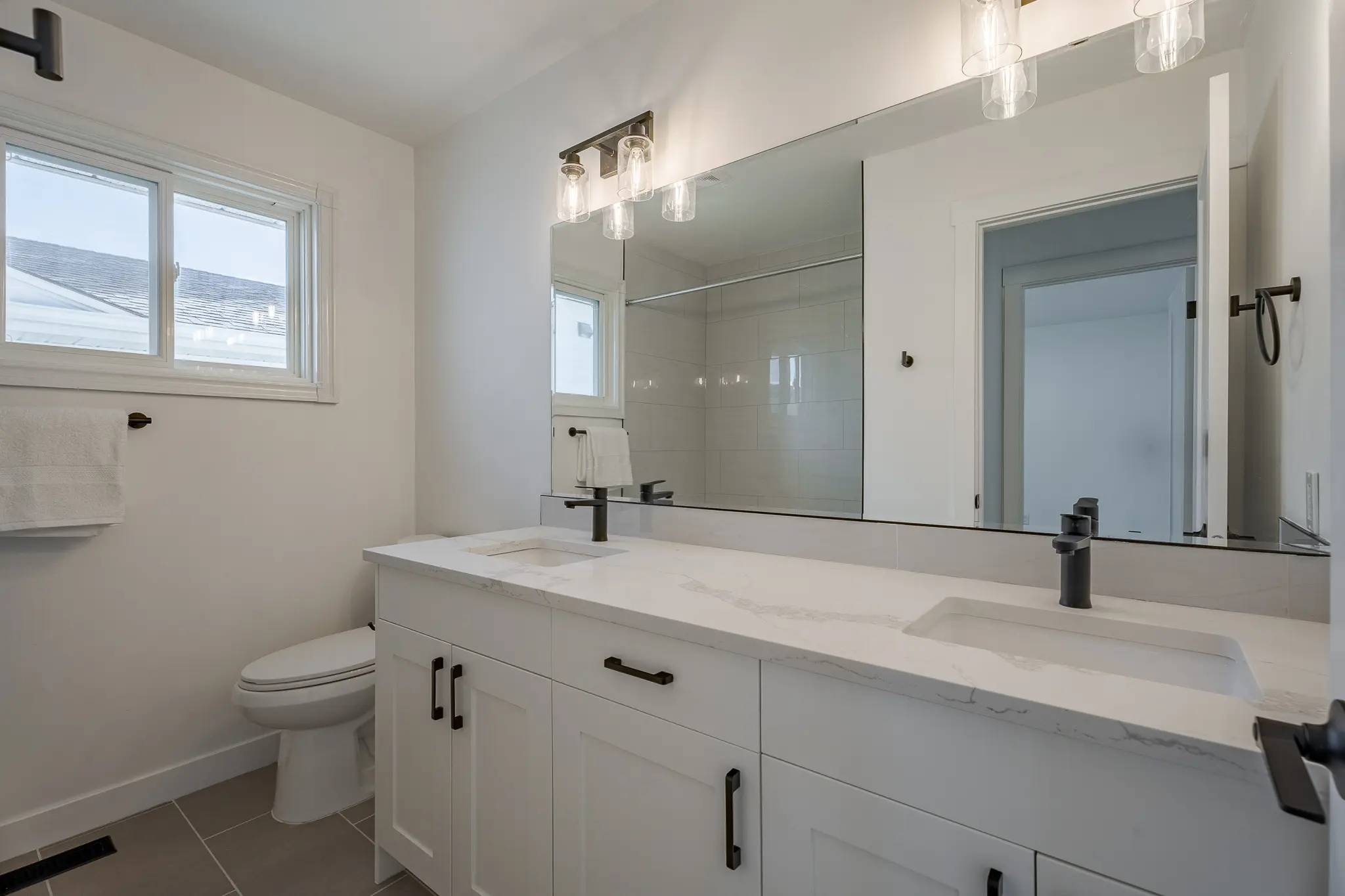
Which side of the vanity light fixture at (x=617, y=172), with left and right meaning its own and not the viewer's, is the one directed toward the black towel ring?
left

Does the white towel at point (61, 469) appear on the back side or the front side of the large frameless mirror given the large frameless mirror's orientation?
on the front side

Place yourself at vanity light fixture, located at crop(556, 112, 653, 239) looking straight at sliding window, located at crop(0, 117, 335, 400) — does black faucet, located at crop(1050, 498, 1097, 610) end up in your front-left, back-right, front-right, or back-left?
back-left

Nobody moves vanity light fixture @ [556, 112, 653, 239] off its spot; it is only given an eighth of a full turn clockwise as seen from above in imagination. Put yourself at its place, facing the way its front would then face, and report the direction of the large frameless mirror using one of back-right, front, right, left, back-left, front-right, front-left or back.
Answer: back-left

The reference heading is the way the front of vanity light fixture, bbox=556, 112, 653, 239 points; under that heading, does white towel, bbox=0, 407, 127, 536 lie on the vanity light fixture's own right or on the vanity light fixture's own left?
on the vanity light fixture's own right

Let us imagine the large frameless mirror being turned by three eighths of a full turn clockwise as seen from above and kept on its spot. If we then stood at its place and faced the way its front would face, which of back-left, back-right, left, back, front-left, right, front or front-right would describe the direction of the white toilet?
left

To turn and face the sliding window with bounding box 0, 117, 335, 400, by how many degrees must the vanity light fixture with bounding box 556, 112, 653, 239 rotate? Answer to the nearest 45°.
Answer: approximately 45° to its right

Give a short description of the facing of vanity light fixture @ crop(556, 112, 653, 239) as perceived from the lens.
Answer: facing the viewer and to the left of the viewer

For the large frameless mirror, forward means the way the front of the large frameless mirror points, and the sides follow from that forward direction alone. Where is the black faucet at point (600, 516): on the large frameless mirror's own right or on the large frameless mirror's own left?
on the large frameless mirror's own right
